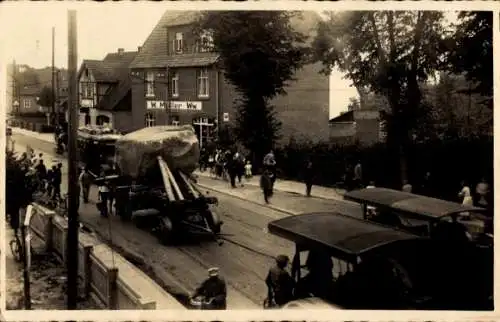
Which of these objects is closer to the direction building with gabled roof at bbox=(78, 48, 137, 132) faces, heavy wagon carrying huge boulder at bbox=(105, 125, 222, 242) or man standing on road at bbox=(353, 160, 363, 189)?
the heavy wagon carrying huge boulder

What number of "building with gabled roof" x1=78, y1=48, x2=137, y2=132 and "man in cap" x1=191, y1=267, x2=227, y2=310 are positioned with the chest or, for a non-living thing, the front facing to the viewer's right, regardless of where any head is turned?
0

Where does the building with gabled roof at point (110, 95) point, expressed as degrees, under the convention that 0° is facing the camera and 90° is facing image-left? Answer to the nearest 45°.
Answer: approximately 45°

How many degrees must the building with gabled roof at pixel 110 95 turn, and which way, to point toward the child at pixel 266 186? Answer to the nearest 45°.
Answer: approximately 90° to its left

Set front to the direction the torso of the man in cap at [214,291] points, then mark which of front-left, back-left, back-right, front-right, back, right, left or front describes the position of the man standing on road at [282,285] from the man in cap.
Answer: back-right

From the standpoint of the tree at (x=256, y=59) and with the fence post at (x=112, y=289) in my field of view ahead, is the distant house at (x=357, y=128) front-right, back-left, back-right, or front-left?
back-left

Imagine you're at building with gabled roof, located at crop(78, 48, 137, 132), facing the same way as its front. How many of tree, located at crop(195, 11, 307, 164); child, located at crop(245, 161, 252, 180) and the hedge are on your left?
3
